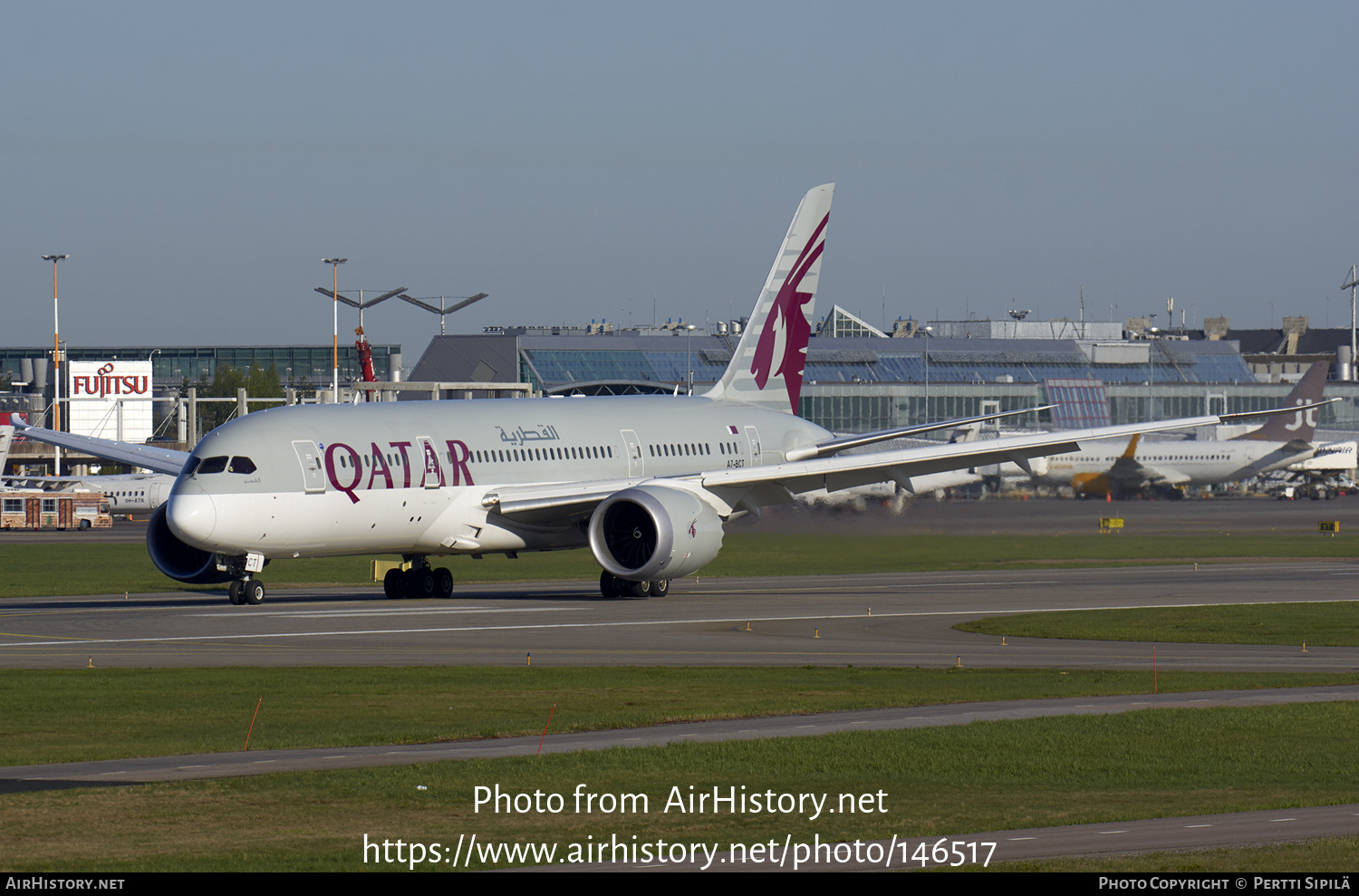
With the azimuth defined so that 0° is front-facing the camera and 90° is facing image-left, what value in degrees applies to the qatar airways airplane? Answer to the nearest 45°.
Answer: approximately 45°
